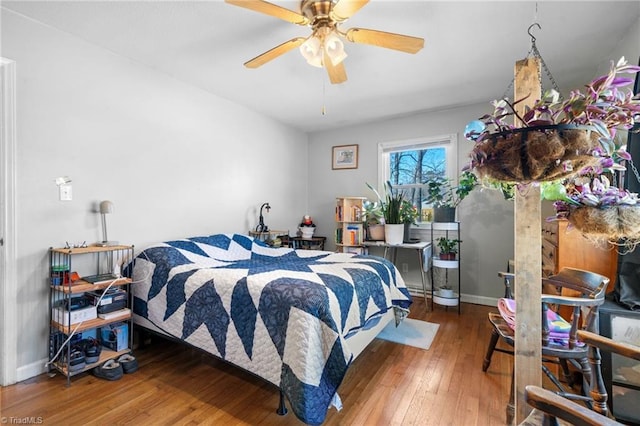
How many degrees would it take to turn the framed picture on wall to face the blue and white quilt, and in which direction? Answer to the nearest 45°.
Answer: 0° — it already faces it

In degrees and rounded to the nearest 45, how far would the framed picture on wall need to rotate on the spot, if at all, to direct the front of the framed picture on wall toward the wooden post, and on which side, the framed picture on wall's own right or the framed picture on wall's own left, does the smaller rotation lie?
0° — it already faces it

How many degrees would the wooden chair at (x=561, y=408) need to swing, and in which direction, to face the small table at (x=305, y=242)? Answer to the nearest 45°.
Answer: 0° — it already faces it

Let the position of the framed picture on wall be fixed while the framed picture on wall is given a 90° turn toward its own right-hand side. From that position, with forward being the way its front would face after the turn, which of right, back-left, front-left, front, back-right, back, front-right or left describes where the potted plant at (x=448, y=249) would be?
back-left

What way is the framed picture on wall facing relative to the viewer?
toward the camera

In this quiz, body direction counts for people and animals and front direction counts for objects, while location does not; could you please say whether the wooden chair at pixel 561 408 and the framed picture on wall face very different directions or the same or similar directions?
very different directions

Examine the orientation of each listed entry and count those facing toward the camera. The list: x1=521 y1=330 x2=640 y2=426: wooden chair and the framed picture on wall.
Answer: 1

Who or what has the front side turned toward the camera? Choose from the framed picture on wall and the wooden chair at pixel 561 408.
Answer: the framed picture on wall

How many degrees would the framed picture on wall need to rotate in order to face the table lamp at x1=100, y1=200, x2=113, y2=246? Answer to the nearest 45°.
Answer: approximately 45° to its right

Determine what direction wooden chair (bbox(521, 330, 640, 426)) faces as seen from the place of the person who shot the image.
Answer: facing away from the viewer and to the left of the viewer

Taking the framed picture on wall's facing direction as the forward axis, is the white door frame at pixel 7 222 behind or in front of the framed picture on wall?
in front

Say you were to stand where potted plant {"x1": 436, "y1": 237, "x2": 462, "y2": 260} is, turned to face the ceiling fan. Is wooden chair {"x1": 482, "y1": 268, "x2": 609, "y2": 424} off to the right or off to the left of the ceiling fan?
left

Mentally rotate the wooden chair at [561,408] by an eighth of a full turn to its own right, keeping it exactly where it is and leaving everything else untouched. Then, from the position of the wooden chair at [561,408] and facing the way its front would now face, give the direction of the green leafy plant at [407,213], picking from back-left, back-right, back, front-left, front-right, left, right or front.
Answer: front-left
